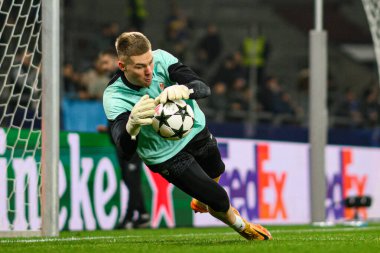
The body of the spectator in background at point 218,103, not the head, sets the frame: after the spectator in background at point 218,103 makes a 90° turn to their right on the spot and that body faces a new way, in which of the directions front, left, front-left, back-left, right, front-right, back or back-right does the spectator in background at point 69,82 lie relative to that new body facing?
front-left

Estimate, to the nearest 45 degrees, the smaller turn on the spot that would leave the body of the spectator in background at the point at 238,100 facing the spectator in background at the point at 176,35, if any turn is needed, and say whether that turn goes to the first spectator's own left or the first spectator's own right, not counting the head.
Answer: approximately 135° to the first spectator's own right

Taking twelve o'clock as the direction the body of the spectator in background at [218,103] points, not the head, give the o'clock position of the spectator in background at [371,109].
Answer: the spectator in background at [371,109] is roughly at 8 o'clock from the spectator in background at [218,103].

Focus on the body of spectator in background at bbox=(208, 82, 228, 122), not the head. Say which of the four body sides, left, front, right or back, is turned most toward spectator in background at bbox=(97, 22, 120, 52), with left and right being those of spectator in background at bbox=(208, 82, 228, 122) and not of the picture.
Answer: right

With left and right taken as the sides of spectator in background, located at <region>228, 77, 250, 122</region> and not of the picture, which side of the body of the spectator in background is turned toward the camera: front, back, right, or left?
front

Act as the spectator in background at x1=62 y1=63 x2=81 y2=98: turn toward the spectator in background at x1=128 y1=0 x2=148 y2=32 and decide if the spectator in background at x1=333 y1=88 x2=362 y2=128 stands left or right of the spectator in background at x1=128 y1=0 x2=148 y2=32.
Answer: right

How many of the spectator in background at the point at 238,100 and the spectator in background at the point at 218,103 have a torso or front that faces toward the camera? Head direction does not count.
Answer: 2

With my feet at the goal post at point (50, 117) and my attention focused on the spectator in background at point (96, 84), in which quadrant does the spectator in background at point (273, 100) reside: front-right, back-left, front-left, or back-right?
front-right

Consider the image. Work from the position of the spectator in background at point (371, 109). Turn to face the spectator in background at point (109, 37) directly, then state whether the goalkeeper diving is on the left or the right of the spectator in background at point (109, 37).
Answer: left
